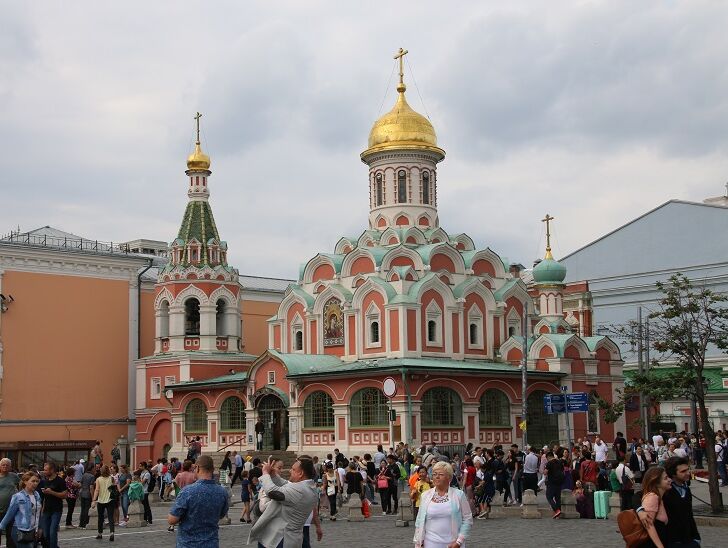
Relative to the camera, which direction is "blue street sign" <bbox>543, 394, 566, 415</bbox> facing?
toward the camera

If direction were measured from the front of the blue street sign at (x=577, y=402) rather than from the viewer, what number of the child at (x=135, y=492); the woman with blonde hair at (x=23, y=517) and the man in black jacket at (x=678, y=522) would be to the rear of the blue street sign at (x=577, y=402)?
0

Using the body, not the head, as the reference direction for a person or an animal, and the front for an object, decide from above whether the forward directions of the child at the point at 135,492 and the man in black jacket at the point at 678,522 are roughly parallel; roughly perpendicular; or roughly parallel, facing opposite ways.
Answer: roughly parallel, facing opposite ways

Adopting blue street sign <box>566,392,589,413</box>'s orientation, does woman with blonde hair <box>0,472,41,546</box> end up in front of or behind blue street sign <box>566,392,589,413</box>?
in front

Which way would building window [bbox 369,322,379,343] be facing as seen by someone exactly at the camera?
facing the viewer and to the left of the viewer

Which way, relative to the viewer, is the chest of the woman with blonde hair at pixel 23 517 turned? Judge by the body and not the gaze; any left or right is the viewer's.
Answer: facing the viewer and to the right of the viewer

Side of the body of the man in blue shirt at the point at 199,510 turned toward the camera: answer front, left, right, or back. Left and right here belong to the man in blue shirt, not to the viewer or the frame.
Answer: back

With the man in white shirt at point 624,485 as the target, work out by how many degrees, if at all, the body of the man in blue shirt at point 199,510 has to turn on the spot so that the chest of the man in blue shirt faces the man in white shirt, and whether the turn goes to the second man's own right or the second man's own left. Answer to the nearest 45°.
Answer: approximately 45° to the second man's own right

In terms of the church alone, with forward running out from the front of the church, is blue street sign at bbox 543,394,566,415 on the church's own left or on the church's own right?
on the church's own left
